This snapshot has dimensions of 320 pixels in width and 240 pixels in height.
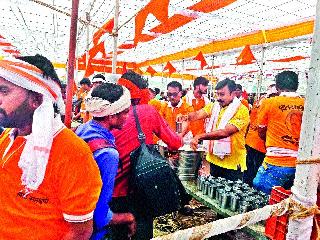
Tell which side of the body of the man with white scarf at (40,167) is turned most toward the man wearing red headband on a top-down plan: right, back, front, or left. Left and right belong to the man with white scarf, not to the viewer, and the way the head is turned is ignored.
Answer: back

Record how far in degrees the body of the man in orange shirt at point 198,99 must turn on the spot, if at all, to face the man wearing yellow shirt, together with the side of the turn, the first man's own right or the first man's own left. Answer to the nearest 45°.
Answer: approximately 45° to the first man's own right

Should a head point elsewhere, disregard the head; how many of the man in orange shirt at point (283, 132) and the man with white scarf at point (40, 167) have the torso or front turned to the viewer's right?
0

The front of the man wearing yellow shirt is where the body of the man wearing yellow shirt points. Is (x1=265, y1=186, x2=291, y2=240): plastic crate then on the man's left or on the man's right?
on the man's left

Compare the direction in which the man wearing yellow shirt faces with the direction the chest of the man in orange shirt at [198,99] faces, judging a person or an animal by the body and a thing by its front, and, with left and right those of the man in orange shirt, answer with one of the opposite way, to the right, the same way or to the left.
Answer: to the right

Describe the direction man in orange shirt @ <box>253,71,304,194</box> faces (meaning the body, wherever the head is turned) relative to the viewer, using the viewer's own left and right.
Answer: facing away from the viewer and to the left of the viewer

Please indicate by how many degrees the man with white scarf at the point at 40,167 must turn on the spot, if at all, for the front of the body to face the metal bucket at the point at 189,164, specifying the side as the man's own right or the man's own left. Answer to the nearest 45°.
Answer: approximately 180°

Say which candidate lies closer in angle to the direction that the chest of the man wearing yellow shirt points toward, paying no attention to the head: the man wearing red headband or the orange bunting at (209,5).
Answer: the man wearing red headband

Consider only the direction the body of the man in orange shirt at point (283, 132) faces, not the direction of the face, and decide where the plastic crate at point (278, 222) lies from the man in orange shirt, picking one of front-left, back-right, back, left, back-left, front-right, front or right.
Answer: back-left

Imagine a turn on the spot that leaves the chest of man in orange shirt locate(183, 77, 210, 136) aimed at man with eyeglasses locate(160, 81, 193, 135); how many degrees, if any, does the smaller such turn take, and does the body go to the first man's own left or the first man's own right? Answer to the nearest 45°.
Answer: approximately 90° to the first man's own right

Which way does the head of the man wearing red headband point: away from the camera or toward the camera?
away from the camera

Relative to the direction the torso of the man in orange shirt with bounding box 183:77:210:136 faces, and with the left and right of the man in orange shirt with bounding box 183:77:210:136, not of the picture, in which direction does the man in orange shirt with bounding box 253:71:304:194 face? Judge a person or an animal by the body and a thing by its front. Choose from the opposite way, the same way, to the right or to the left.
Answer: the opposite way

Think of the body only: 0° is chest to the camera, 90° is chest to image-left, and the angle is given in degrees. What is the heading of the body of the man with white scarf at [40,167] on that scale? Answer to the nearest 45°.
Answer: approximately 45°

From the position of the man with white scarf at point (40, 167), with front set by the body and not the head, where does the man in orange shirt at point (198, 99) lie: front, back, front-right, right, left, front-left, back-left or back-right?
back

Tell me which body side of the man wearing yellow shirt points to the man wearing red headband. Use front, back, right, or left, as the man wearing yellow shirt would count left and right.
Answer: front
